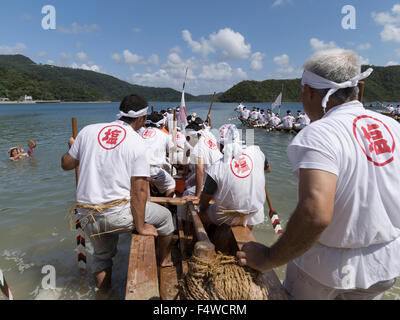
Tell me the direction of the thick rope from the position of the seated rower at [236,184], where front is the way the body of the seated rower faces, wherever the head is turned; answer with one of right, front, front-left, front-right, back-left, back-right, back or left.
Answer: back

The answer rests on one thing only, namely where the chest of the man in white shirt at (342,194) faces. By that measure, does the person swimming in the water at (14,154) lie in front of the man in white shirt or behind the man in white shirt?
in front

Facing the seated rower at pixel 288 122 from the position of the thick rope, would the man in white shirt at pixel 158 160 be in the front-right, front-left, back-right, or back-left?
front-left

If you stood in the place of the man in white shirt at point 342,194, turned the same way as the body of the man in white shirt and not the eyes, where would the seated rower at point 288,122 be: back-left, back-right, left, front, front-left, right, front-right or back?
front-right

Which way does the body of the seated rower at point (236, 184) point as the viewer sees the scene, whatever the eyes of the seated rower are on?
away from the camera

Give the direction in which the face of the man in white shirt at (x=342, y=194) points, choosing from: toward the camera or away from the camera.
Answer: away from the camera

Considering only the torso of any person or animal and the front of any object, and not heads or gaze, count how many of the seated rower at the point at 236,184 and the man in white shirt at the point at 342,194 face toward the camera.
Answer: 0

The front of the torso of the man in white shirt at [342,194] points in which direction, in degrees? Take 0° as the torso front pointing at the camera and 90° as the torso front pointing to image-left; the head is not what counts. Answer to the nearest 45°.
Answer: approximately 135°

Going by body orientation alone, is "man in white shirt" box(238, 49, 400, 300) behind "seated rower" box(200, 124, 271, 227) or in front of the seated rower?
behind
